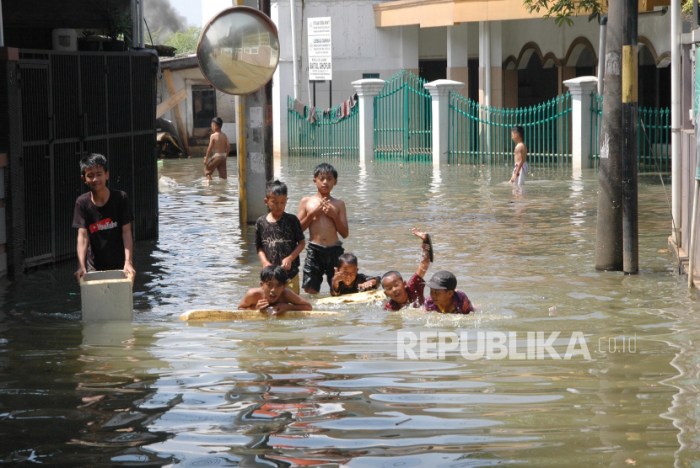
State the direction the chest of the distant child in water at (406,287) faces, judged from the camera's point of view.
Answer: toward the camera

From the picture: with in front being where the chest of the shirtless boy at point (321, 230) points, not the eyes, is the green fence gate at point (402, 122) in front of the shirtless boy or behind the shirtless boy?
behind

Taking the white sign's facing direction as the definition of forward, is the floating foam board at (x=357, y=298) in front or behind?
in front

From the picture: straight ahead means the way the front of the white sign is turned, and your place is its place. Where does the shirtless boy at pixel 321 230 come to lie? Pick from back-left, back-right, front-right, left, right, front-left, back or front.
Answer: front

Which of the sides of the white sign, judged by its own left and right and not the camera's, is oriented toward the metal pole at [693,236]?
front

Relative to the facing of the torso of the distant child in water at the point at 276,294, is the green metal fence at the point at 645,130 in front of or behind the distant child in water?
behind

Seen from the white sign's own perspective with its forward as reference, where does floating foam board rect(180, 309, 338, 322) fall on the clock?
The floating foam board is roughly at 12 o'clock from the white sign.

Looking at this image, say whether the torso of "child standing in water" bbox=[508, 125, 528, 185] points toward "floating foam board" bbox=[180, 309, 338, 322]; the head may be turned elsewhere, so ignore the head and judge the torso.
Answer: no

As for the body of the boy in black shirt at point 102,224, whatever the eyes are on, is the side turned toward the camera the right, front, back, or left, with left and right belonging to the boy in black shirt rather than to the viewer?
front

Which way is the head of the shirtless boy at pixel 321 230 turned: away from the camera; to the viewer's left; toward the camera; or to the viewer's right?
toward the camera

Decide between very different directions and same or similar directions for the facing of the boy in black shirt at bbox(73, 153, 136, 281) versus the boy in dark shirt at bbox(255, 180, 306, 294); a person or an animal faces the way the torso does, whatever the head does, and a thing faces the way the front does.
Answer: same or similar directions

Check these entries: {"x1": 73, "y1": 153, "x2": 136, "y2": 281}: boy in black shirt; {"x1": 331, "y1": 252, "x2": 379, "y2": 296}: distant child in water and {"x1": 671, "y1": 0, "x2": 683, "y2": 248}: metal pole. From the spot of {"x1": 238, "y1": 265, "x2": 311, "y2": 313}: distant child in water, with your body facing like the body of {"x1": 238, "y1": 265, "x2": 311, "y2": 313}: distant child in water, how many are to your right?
1

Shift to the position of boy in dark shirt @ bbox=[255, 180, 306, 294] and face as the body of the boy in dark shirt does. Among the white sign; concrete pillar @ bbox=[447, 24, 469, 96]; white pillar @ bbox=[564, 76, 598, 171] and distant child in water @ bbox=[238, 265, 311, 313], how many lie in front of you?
1

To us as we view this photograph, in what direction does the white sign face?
facing the viewer

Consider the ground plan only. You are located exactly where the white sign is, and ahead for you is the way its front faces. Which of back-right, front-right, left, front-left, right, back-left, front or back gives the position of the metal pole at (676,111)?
front

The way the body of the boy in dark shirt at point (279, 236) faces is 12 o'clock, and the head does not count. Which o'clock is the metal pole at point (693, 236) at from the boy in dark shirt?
The metal pole is roughly at 9 o'clock from the boy in dark shirt.

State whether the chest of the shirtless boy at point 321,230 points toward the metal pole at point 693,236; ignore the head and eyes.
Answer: no

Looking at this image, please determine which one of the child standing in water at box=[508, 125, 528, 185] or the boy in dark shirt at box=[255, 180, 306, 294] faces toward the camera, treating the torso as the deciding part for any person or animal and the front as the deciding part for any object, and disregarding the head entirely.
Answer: the boy in dark shirt
